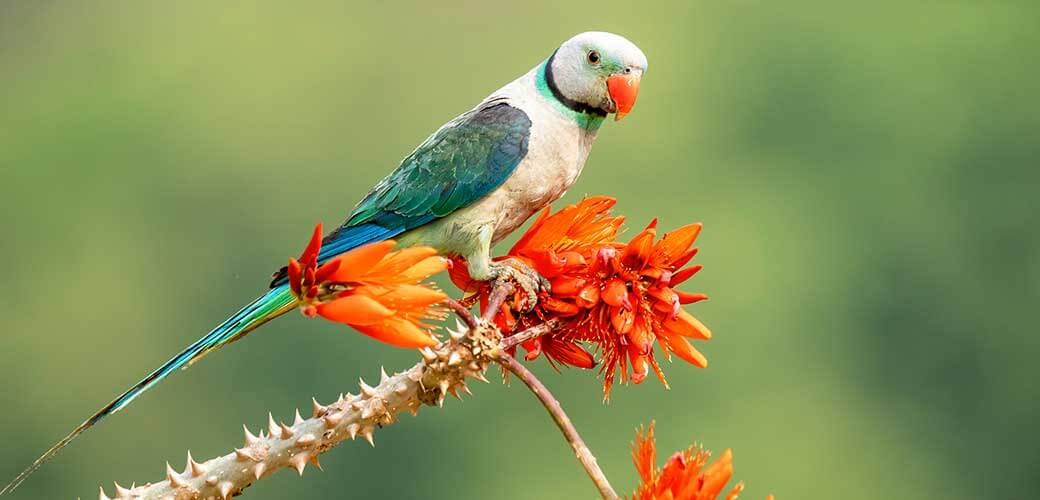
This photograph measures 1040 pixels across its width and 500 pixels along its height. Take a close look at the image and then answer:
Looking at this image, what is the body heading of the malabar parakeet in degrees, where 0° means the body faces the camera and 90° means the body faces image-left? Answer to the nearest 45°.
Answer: approximately 270°
